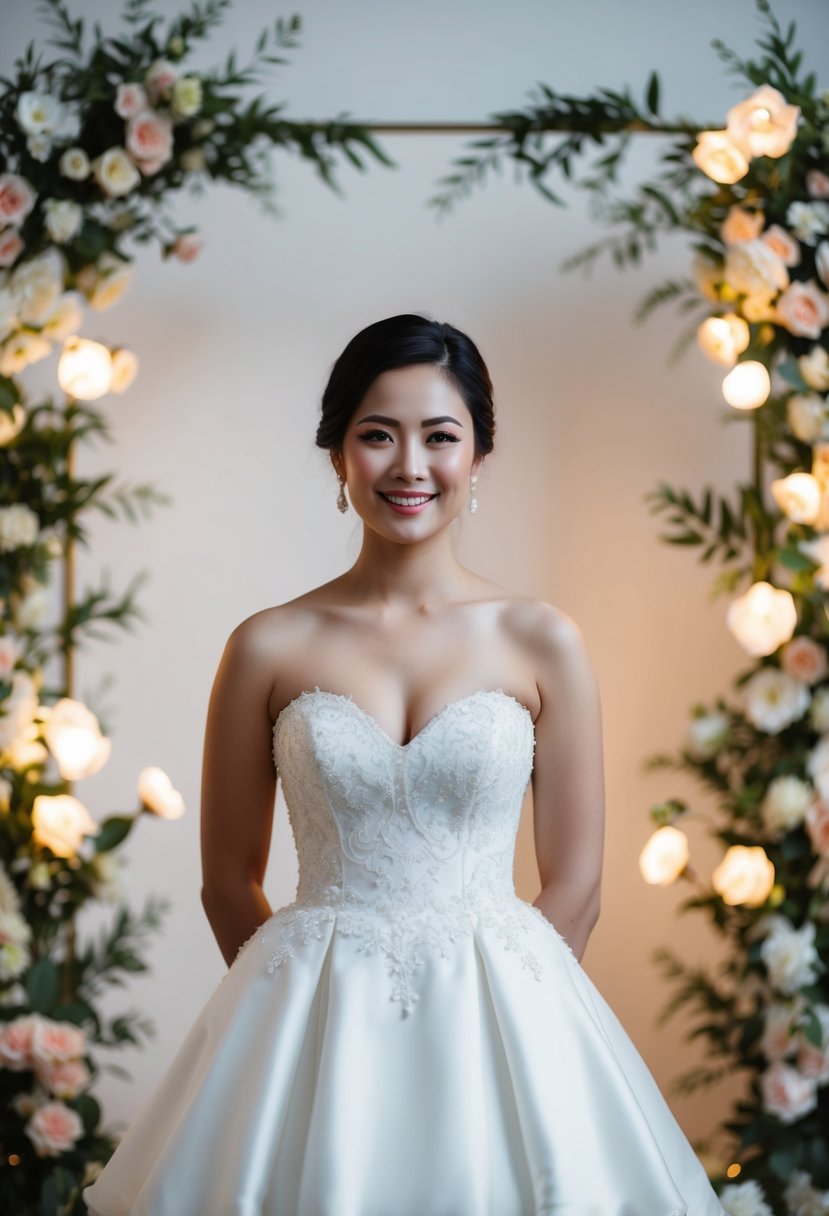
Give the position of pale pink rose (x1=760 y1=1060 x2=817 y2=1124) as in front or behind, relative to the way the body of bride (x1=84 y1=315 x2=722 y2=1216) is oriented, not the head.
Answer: behind

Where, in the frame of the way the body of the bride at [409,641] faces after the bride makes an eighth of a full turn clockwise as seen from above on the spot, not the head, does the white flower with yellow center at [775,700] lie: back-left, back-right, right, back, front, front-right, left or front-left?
back

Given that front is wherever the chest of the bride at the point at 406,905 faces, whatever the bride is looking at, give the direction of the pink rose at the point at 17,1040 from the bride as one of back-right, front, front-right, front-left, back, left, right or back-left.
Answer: back-right

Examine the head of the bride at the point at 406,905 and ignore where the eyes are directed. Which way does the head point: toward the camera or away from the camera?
toward the camera

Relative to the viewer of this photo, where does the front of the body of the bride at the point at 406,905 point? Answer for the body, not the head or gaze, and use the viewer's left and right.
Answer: facing the viewer

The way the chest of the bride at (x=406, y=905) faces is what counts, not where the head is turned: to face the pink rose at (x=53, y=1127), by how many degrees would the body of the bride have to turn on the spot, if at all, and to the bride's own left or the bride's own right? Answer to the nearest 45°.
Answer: approximately 135° to the bride's own right

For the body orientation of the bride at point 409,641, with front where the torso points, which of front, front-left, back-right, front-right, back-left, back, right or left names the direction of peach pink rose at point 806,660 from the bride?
back-left

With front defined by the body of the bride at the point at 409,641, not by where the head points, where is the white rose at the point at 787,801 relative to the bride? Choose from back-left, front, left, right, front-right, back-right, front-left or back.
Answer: back-left
